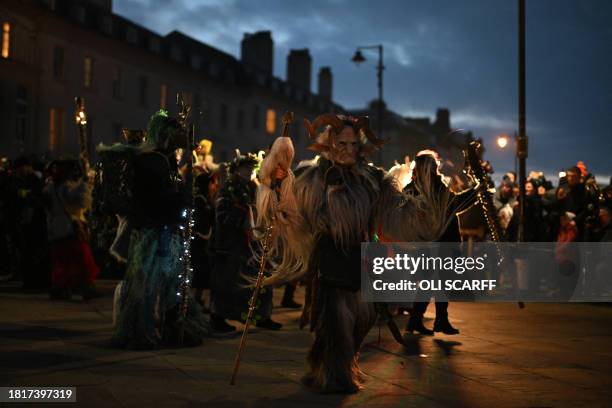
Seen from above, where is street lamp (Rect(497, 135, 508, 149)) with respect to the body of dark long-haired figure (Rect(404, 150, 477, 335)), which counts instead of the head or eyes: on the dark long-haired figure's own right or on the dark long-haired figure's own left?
on the dark long-haired figure's own left

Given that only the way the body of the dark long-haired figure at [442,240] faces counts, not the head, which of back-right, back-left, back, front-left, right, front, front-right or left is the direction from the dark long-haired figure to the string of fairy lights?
right

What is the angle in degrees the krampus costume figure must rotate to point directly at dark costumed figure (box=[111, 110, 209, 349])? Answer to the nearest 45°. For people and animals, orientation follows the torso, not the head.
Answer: approximately 135° to its right

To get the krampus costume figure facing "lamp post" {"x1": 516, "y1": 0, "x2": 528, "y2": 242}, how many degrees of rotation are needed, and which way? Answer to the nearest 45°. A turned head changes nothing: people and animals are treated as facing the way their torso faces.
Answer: approximately 180°

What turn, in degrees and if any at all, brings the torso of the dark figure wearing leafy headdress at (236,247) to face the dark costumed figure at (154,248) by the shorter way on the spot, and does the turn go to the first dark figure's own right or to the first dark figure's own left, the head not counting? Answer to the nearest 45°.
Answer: approximately 90° to the first dark figure's own right

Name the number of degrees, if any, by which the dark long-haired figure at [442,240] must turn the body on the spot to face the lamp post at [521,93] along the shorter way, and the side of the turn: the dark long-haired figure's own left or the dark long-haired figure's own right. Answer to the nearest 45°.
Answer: approximately 135° to the dark long-haired figure's own left
